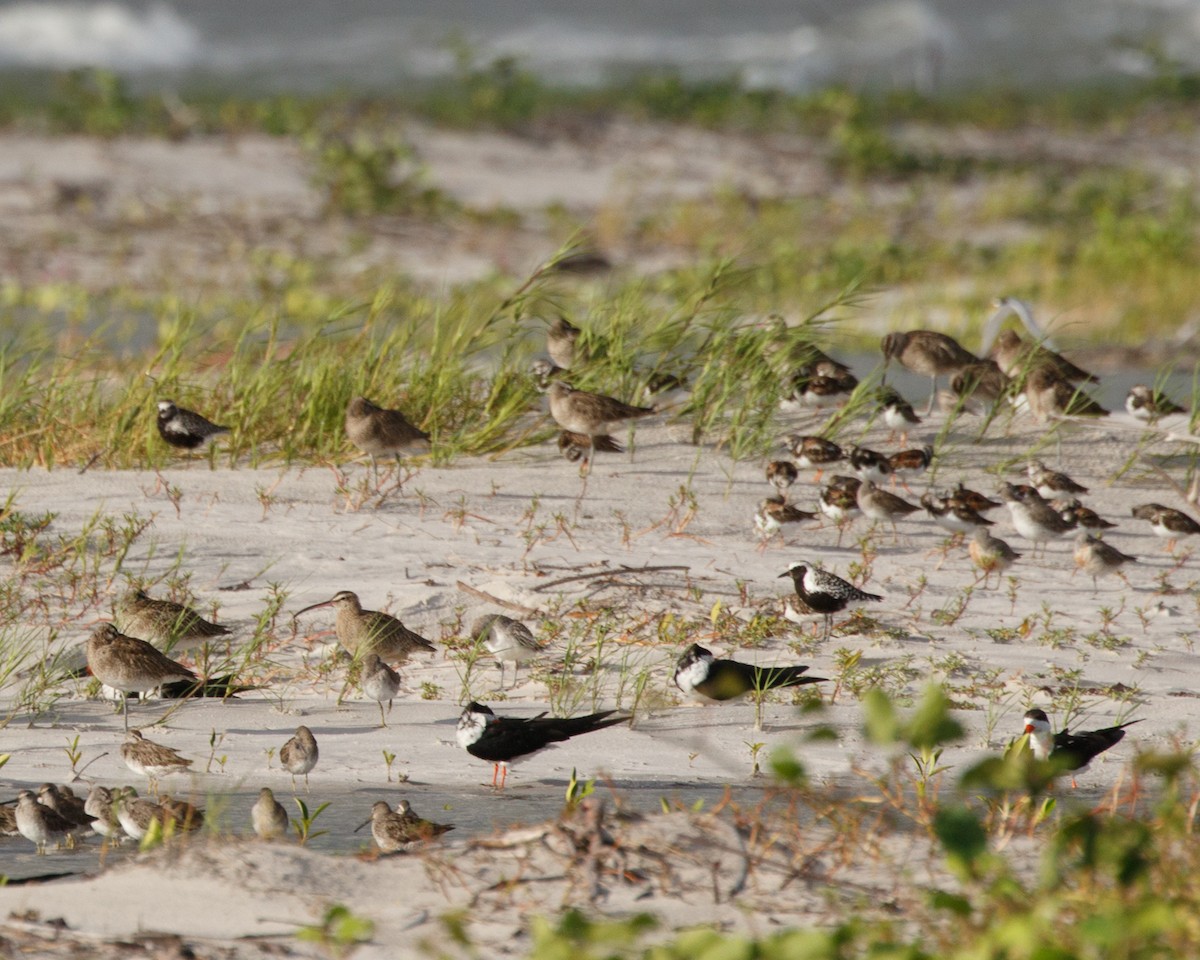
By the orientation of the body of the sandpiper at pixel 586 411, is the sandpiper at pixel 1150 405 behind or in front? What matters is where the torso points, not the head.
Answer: behind

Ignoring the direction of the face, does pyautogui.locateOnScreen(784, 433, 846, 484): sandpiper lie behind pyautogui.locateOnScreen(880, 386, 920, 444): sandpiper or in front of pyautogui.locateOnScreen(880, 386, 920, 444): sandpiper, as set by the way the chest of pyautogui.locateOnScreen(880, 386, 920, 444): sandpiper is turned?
in front

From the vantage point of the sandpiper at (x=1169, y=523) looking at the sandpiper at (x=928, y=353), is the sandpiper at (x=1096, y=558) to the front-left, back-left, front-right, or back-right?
back-left

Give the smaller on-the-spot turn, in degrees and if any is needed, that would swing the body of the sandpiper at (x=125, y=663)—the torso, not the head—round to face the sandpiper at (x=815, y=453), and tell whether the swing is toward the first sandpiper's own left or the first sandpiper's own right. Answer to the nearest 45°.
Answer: approximately 135° to the first sandpiper's own right

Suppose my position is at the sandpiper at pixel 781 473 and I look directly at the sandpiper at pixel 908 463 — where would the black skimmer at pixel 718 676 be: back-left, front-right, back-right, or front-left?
back-right

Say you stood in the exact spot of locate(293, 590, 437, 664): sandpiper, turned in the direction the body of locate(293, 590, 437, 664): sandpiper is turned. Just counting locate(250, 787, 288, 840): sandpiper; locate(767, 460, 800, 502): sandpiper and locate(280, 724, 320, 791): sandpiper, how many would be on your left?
2

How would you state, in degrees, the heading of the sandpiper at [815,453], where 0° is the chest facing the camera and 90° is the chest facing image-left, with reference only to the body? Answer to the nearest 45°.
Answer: approximately 90°

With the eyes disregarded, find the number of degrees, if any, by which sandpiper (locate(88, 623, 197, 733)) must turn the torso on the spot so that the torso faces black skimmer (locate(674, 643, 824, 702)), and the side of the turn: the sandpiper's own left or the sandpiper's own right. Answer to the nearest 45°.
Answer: approximately 180°
